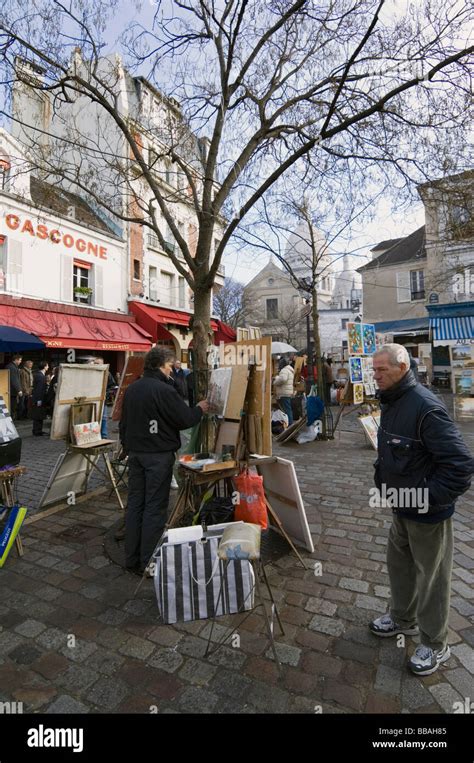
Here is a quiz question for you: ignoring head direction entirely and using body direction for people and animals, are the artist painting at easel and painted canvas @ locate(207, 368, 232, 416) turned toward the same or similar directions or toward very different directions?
very different directions

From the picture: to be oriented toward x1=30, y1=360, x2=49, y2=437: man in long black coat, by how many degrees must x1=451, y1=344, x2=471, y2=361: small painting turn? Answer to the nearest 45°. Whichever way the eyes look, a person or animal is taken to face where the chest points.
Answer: approximately 45° to its right

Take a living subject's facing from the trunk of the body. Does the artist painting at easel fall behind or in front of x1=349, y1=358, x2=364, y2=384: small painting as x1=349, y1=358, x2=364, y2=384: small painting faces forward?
in front

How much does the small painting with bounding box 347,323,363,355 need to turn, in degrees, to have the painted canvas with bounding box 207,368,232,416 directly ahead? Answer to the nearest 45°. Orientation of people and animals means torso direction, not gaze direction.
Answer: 0° — it already faces it

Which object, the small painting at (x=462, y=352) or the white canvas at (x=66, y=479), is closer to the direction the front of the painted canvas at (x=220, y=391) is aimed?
the white canvas

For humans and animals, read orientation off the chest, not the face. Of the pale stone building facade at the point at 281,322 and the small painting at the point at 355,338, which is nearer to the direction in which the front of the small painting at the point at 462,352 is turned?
the small painting

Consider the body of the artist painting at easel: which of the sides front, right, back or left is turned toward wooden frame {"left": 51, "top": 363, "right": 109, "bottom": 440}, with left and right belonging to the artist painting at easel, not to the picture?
left

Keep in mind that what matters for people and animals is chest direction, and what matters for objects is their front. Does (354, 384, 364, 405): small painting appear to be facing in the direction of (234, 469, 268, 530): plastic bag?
yes

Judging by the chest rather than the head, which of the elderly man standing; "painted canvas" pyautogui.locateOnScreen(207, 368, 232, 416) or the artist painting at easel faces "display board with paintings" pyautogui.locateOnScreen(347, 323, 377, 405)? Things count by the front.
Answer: the artist painting at easel

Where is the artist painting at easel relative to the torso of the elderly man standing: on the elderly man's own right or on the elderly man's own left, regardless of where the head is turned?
on the elderly man's own right
